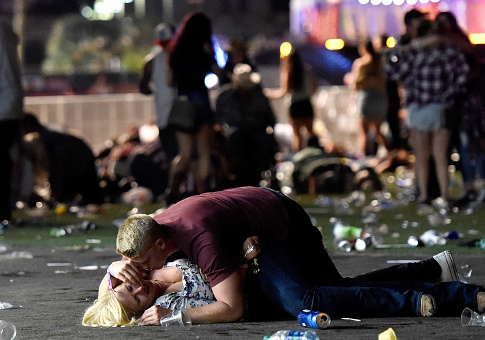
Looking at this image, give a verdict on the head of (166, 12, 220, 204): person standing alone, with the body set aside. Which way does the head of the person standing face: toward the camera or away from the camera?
away from the camera

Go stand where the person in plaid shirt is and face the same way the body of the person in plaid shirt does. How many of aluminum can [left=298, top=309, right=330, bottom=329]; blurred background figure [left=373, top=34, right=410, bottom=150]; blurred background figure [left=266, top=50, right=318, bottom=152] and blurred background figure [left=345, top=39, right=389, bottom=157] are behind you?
1

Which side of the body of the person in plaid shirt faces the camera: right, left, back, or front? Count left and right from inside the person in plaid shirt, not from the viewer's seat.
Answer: back

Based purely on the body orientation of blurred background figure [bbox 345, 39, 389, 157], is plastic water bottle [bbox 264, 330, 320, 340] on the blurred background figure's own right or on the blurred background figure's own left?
on the blurred background figure's own left
